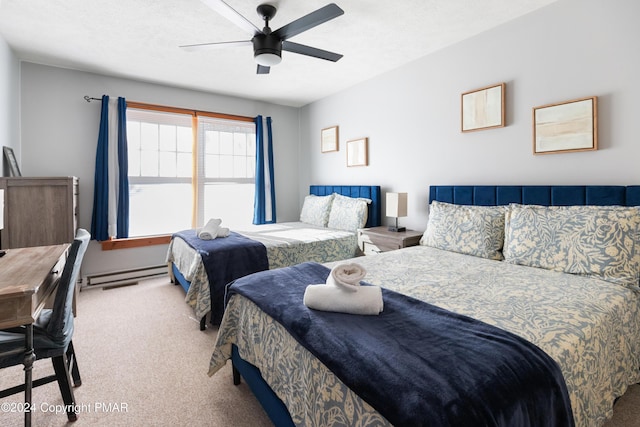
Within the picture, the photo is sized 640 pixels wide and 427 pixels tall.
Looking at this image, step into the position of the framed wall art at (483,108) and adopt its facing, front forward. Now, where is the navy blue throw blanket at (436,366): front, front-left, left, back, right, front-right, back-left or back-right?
front-left

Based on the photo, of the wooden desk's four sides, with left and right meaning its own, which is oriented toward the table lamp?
front

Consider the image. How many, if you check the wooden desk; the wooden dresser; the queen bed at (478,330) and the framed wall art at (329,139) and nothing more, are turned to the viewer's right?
2

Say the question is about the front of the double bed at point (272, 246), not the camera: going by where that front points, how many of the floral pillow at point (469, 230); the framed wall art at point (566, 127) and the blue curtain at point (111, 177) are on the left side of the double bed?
2

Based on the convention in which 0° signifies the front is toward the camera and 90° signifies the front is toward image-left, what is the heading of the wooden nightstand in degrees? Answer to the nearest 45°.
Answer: approximately 45°

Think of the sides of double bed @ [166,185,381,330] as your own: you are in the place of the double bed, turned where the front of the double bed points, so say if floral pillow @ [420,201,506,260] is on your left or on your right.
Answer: on your left

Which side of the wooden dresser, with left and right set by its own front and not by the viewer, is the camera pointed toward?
right

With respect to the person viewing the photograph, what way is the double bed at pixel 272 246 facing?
facing the viewer and to the left of the viewer

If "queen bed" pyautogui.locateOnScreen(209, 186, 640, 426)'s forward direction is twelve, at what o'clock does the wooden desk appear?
The wooden desk is roughly at 1 o'clock from the queen bed.

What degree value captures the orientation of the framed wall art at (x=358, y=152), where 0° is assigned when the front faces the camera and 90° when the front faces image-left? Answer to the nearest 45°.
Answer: approximately 45°

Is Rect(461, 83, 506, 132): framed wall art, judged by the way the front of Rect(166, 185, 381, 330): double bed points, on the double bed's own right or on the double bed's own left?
on the double bed's own left

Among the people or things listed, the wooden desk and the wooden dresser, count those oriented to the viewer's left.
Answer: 0
